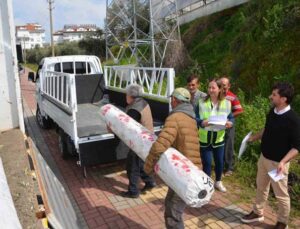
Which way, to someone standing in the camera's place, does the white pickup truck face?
facing away from the viewer and to the left of the viewer

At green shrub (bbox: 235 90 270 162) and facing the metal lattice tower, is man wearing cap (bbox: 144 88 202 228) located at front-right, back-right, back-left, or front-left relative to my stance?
back-left

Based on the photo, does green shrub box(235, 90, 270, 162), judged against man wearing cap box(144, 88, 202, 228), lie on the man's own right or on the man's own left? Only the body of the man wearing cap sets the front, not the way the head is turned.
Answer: on the man's own right

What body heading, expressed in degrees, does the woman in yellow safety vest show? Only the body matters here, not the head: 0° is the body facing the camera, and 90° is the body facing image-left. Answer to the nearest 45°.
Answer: approximately 0°

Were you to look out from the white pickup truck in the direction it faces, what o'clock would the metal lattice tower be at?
The metal lattice tower is roughly at 2 o'clock from the white pickup truck.

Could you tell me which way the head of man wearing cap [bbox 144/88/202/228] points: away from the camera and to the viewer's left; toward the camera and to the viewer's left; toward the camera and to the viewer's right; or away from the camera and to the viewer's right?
away from the camera and to the viewer's left

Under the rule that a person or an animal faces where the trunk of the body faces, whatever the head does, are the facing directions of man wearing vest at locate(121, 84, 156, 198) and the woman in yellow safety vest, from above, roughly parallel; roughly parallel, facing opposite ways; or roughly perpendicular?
roughly perpendicular
